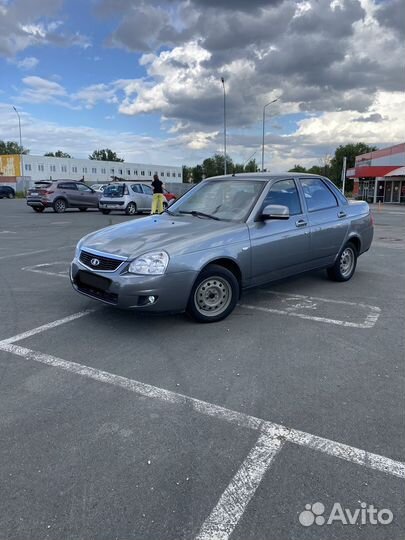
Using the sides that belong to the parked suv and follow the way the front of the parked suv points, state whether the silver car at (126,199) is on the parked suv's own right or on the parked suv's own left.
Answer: on the parked suv's own right

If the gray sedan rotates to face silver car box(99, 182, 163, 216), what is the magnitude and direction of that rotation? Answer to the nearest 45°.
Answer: approximately 135° to its right

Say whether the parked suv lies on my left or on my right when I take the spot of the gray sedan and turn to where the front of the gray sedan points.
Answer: on my right

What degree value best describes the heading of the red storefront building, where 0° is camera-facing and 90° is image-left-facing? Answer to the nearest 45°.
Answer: approximately 45°

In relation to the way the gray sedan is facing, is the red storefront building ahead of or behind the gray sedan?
behind
